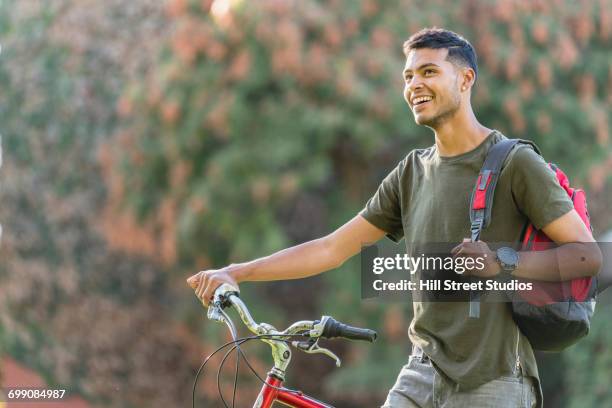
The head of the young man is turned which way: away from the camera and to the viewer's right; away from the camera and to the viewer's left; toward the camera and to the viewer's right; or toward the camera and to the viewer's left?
toward the camera and to the viewer's left

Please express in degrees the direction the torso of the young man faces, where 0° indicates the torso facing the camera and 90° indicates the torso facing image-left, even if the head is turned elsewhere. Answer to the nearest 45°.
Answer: approximately 45°
